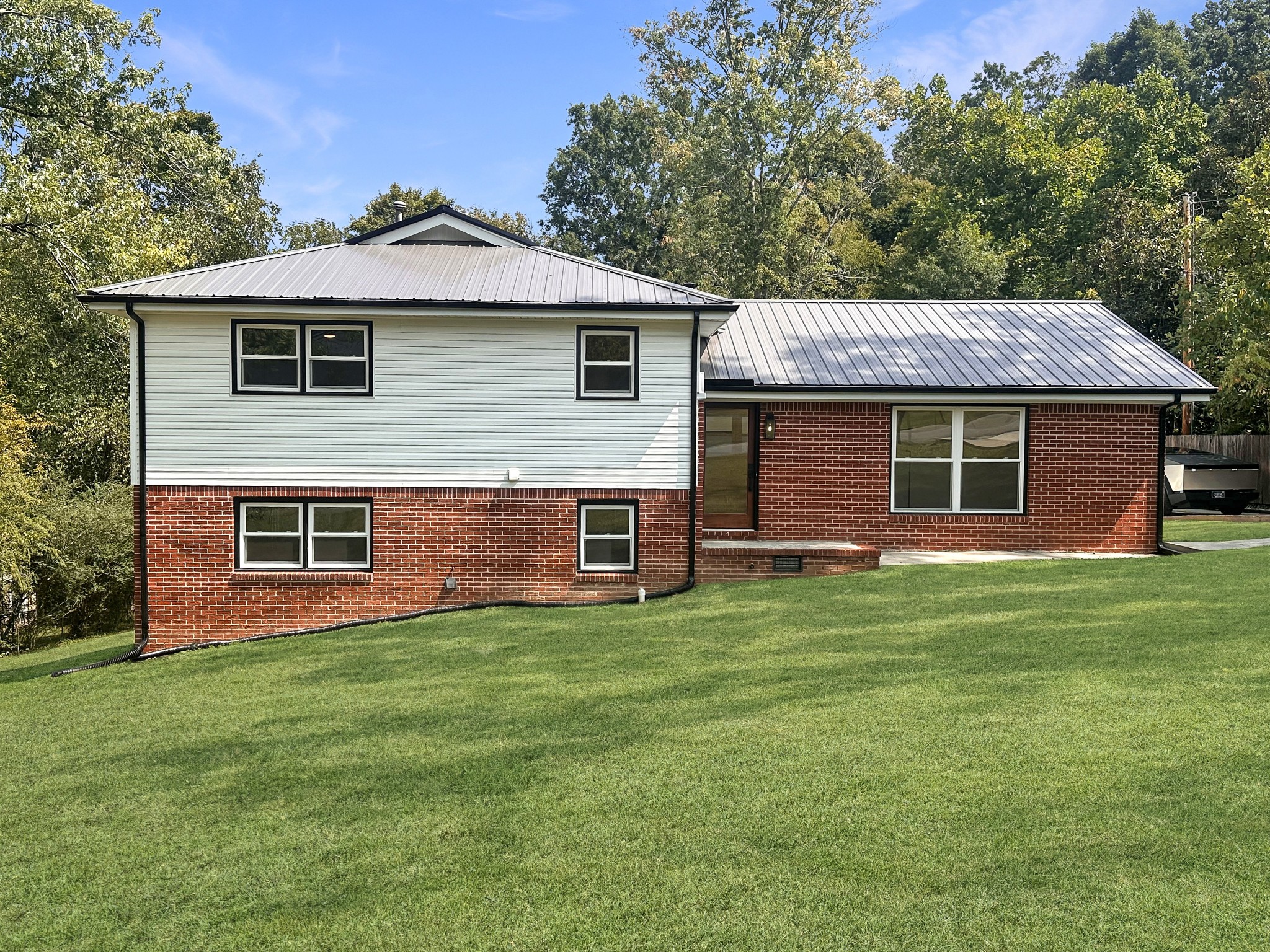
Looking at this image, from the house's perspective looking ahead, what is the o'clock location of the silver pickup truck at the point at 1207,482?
The silver pickup truck is roughly at 8 o'clock from the house.

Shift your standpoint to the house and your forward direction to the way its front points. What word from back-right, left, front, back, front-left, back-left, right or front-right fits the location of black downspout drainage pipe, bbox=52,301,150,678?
right

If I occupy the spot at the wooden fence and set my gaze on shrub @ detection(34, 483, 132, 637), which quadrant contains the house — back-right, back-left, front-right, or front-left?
front-left

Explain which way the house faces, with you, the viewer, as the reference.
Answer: facing the viewer

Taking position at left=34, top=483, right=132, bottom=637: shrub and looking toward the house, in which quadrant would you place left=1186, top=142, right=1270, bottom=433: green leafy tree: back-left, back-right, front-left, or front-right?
front-left

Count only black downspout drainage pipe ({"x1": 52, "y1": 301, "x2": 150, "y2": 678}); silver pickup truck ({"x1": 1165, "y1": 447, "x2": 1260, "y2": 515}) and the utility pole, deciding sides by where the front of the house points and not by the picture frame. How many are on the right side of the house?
1

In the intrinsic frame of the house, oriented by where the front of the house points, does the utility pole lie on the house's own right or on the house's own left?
on the house's own left

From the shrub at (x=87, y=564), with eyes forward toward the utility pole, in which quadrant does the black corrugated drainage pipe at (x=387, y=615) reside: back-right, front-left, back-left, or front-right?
front-right

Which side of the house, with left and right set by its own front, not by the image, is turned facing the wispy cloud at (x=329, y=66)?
back

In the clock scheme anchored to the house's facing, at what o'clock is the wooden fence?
The wooden fence is roughly at 8 o'clock from the house.

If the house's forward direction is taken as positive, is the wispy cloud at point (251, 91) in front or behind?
behind

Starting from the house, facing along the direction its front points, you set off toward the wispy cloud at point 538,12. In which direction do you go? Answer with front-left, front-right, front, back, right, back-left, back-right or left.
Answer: back

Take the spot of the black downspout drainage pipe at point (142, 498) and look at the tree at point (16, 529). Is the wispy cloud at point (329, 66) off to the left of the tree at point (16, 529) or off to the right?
right

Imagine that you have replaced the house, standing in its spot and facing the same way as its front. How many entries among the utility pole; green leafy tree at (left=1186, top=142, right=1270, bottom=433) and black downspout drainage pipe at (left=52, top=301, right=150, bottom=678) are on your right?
1

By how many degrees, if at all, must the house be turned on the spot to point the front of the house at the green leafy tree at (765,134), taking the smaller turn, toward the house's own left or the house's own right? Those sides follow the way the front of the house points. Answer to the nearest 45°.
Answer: approximately 180°
